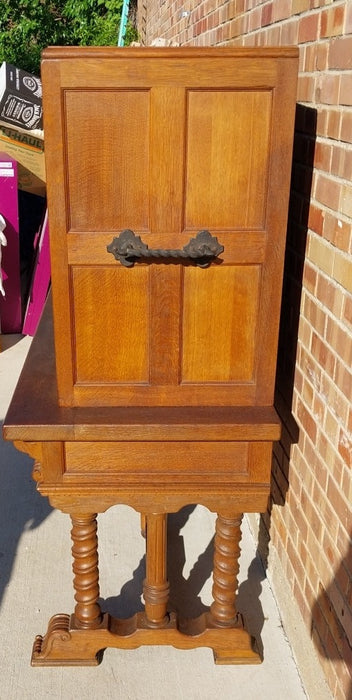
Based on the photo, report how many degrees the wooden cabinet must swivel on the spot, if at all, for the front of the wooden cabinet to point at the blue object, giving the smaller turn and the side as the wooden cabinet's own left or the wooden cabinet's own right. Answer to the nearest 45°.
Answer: approximately 90° to the wooden cabinet's own right

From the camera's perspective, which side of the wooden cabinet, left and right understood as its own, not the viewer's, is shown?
left

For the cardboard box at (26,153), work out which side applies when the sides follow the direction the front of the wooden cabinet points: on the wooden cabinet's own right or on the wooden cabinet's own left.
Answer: on the wooden cabinet's own right
